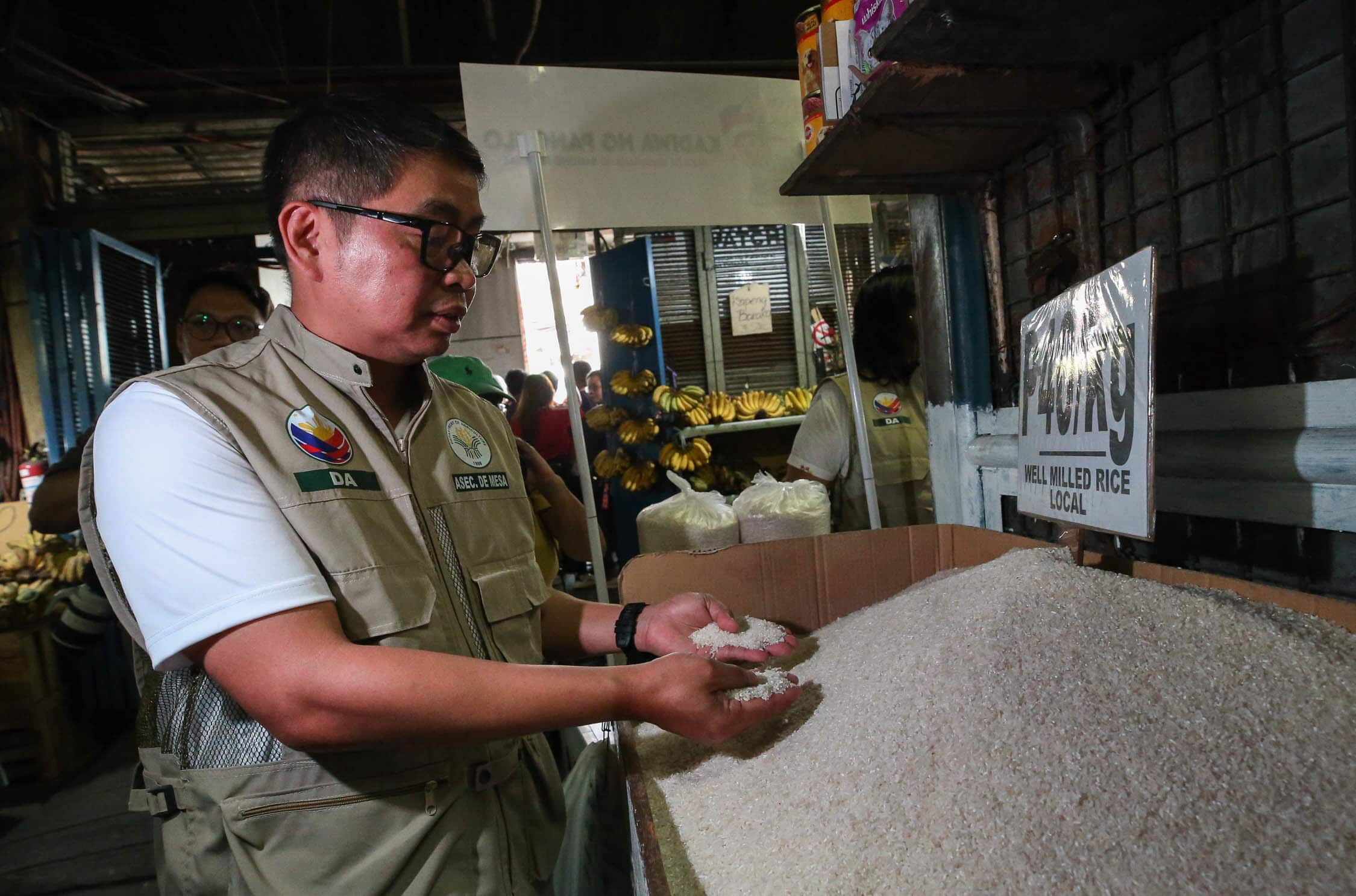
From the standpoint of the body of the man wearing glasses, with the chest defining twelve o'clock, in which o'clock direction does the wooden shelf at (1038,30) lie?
The wooden shelf is roughly at 11 o'clock from the man wearing glasses.

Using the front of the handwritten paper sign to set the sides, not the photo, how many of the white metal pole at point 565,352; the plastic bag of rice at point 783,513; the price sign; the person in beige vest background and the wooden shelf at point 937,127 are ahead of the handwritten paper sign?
5

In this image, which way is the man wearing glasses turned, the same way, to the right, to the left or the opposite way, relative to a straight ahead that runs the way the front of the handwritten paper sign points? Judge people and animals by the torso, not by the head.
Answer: to the left

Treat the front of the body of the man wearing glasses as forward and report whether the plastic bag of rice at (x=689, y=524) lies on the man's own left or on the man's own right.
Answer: on the man's own left

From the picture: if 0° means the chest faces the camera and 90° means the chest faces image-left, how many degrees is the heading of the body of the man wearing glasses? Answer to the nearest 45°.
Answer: approximately 315°

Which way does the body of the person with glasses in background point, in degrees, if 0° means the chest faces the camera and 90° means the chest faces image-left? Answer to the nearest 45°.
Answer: approximately 0°

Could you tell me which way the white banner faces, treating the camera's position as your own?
facing away from the viewer

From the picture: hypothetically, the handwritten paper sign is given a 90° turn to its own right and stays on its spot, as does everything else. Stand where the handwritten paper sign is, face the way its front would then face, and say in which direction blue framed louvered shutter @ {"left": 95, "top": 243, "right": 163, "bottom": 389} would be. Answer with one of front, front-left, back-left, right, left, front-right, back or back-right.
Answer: front

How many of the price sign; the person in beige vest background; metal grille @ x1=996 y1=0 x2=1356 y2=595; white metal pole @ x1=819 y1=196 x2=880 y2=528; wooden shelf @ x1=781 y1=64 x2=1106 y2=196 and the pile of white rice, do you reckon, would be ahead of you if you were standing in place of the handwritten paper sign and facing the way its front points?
6
